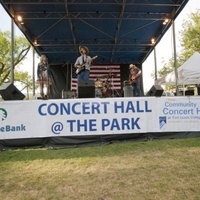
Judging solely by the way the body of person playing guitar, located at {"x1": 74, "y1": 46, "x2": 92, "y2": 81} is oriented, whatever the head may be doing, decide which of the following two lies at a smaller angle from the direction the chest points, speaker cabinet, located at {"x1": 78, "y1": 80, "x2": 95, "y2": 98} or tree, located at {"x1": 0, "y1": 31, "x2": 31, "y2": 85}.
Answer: the speaker cabinet

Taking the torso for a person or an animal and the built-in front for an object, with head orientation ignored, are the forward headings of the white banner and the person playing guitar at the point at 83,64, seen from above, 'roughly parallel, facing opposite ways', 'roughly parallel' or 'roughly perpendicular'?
roughly parallel

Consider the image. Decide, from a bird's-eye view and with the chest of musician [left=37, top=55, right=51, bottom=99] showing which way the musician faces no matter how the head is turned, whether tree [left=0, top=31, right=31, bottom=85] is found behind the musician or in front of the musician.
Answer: behind

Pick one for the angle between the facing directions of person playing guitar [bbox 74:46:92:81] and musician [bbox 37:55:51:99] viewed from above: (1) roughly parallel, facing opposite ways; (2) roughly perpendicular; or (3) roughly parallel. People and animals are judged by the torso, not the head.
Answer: roughly parallel

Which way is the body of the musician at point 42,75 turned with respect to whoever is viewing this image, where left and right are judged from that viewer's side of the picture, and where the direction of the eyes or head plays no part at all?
facing the viewer

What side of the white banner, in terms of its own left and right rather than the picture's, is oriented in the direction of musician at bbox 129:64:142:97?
back

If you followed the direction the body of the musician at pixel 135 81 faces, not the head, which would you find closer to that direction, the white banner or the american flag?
the white banner

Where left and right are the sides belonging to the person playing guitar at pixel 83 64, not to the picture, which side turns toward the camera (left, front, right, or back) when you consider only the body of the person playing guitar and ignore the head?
front

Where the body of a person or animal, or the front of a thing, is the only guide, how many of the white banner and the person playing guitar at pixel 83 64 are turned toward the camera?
2

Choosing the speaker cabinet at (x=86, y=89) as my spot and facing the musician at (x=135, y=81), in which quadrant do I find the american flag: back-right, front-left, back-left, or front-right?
front-left

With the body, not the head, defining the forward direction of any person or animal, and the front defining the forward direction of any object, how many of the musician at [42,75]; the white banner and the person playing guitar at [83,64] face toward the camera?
3

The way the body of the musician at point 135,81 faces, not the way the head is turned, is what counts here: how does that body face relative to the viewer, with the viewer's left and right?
facing the viewer and to the left of the viewer

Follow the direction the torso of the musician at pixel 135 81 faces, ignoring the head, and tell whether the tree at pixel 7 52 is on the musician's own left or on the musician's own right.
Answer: on the musician's own right

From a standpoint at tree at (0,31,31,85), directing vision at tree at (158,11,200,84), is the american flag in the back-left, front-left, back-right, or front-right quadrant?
front-right

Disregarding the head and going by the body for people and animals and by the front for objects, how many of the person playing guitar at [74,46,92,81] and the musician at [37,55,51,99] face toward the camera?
2
